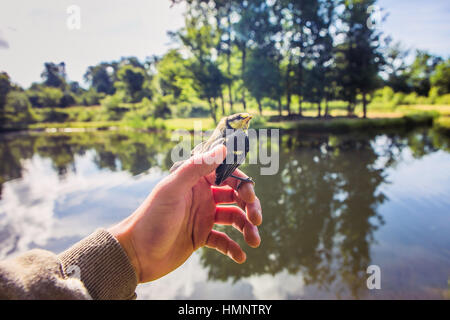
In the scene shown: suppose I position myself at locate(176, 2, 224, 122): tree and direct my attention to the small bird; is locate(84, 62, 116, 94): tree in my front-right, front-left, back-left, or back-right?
back-right

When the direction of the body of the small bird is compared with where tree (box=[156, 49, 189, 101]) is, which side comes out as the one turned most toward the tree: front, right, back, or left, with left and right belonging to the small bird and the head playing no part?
left

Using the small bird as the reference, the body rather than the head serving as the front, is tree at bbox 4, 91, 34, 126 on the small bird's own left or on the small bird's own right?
on the small bird's own left

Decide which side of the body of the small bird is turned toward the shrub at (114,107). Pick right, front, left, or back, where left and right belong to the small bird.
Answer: left

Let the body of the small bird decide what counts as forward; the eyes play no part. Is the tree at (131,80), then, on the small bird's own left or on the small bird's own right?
on the small bird's own left

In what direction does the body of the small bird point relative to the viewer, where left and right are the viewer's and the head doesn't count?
facing to the right of the viewer
